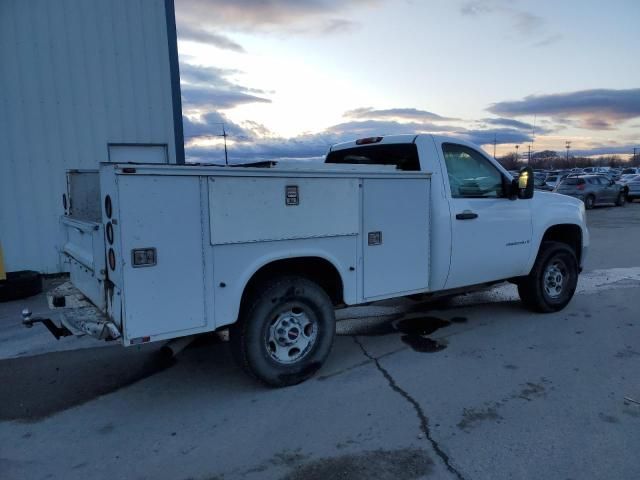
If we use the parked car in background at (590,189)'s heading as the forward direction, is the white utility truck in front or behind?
behind

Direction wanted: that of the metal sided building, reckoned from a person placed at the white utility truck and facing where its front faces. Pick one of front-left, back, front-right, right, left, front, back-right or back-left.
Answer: left

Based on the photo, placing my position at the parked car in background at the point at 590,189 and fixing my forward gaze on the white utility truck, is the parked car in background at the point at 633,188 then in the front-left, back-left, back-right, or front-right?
back-left

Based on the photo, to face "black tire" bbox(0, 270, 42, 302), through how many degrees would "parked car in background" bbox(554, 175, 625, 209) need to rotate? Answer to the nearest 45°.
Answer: approximately 135° to its right

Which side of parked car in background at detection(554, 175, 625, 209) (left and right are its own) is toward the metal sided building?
back

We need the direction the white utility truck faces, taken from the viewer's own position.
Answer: facing away from the viewer and to the right of the viewer

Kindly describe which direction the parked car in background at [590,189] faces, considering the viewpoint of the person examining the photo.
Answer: facing away from the viewer and to the right of the viewer

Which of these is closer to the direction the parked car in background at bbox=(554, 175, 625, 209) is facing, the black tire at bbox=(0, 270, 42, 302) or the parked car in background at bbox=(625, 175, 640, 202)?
the parked car in background

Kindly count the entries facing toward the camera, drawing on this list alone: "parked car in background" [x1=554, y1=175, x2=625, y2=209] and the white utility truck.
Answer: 0

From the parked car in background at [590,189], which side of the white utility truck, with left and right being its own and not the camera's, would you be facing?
front
